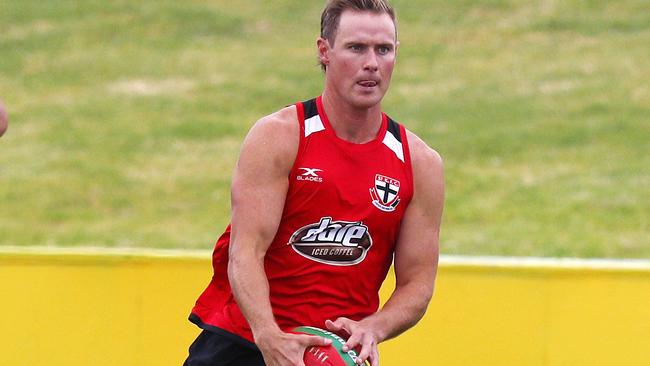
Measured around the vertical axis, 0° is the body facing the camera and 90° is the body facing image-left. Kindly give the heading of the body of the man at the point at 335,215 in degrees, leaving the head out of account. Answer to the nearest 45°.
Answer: approximately 315°
